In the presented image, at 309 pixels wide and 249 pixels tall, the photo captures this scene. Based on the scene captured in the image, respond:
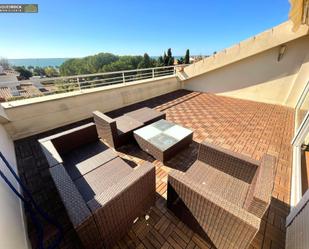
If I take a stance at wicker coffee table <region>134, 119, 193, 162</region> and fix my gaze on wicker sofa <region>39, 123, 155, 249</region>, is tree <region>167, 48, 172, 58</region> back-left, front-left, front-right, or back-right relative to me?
back-right

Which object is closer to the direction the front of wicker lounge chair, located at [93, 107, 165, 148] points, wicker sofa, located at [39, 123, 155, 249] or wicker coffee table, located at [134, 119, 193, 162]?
the wicker coffee table
